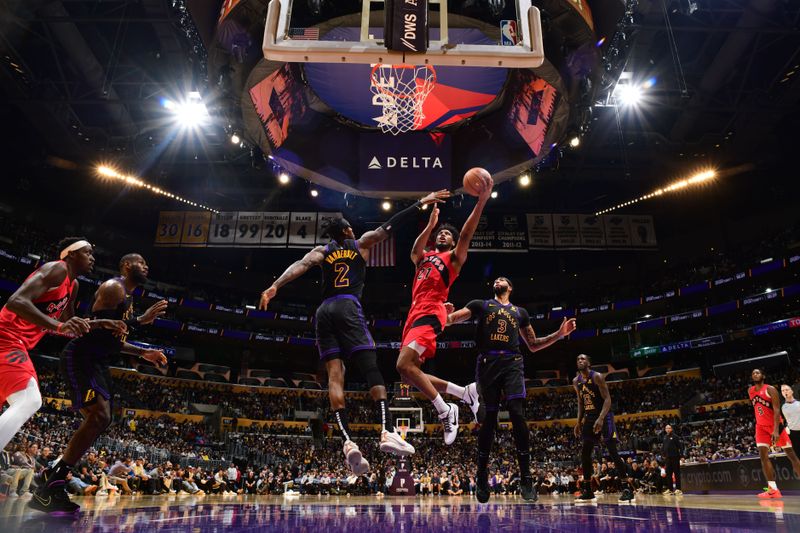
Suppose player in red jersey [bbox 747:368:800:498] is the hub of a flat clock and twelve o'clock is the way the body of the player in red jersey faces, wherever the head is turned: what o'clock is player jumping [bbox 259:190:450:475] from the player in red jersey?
The player jumping is roughly at 11 o'clock from the player in red jersey.

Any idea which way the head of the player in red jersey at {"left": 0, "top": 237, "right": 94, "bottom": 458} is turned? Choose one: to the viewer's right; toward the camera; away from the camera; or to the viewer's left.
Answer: to the viewer's right

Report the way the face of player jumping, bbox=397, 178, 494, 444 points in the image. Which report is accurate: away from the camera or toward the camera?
toward the camera

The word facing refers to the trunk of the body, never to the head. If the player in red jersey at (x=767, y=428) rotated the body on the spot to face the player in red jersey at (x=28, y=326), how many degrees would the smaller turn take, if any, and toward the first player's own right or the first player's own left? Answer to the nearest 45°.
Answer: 0° — they already face them

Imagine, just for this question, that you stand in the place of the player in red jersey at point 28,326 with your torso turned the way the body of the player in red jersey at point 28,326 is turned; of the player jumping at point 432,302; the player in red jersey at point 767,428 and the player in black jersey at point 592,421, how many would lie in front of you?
3

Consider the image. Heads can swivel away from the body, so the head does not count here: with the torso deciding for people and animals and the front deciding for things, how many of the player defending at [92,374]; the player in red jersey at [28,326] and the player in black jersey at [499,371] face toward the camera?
1

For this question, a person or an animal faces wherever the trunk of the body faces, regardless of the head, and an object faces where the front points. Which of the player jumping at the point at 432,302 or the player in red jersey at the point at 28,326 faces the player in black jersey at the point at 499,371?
the player in red jersey

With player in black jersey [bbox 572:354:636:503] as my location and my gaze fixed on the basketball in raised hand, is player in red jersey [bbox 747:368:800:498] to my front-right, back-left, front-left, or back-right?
back-left

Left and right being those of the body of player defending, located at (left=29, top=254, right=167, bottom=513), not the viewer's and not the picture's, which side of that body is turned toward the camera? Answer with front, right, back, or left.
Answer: right

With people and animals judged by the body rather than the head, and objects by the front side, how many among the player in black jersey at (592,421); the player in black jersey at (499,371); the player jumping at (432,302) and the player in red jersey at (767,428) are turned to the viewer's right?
0

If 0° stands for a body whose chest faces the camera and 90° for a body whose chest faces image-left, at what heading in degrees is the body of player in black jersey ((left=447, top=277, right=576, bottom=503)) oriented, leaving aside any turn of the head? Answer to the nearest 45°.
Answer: approximately 0°

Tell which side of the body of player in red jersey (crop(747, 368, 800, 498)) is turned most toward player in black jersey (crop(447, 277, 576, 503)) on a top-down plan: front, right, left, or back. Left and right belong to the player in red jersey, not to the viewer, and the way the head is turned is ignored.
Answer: front

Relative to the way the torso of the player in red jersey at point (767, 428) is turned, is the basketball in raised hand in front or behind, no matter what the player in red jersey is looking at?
in front

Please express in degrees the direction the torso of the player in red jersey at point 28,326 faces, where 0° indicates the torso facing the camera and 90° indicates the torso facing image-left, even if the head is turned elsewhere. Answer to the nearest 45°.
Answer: approximately 270°

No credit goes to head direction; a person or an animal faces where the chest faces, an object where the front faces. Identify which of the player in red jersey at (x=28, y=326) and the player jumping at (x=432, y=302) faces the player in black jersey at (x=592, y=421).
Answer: the player in red jersey

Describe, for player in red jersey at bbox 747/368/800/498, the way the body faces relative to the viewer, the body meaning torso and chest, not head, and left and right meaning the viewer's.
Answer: facing the viewer and to the left of the viewer

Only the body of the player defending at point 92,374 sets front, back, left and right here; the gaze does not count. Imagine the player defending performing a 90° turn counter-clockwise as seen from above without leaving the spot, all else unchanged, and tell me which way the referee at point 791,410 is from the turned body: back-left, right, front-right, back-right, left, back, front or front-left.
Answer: right

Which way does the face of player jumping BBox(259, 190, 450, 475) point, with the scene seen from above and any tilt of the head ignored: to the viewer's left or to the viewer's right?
to the viewer's right

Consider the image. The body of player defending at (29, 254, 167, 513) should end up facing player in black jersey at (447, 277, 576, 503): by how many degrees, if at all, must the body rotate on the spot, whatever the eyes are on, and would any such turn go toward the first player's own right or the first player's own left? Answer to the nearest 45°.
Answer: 0° — they already face them
